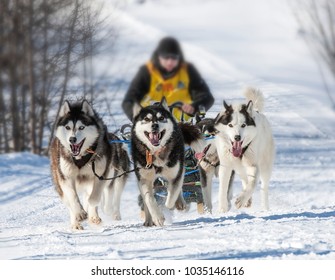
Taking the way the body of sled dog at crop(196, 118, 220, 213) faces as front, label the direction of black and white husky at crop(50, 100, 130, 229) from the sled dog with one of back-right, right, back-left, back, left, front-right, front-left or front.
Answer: front-right

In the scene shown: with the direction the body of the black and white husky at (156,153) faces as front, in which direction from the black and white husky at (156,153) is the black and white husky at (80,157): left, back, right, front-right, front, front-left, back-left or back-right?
right

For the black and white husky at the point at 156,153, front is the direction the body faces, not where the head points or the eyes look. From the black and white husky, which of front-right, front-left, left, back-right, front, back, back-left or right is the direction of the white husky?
back-left

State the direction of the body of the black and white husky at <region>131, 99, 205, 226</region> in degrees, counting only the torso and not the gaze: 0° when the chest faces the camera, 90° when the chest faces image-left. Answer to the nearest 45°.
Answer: approximately 0°

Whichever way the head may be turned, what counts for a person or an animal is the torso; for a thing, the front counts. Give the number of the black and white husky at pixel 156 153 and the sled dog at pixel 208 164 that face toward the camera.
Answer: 2

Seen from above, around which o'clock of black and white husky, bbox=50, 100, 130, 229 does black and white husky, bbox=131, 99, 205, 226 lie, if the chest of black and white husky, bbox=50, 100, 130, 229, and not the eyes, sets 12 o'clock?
black and white husky, bbox=131, 99, 205, 226 is roughly at 8 o'clock from black and white husky, bbox=50, 100, 130, 229.

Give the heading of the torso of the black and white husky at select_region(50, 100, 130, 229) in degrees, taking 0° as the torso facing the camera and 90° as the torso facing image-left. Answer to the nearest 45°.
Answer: approximately 45°

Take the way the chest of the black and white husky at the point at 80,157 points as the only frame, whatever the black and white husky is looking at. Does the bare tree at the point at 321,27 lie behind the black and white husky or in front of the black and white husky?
behind
